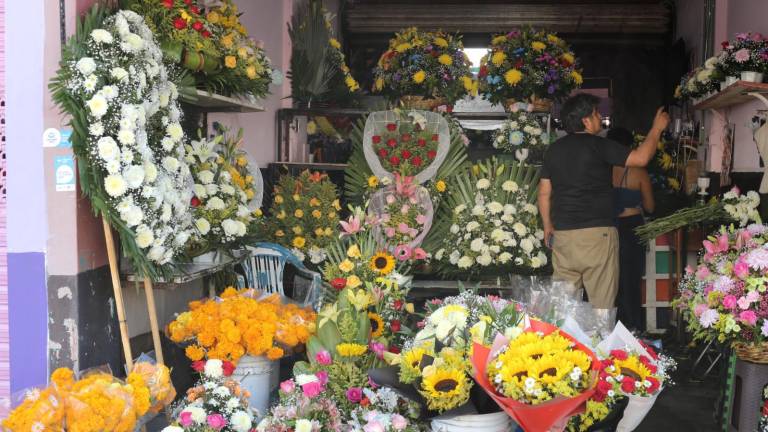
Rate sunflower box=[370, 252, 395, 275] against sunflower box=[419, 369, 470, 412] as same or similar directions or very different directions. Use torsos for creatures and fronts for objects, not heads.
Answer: same or similar directions

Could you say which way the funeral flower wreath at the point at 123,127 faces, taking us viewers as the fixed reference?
facing the viewer and to the right of the viewer

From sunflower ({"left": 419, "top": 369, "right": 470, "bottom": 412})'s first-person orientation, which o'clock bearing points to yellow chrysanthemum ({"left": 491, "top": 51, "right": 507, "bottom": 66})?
The yellow chrysanthemum is roughly at 6 o'clock from the sunflower.

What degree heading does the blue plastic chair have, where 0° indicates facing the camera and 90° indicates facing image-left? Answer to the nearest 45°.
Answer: approximately 315°

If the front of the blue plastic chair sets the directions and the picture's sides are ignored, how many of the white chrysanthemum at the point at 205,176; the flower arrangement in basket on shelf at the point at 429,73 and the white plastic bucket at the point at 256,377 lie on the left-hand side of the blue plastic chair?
1

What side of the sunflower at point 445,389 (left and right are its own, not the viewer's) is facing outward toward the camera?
front

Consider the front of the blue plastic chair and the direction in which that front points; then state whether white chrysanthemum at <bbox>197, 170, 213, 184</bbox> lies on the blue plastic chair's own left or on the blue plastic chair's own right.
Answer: on the blue plastic chair's own right

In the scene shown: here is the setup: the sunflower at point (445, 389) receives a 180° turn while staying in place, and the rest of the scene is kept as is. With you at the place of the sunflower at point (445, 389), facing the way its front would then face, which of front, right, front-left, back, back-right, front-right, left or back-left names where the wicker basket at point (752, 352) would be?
front-right

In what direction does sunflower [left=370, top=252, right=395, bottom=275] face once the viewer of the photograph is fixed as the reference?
facing the viewer

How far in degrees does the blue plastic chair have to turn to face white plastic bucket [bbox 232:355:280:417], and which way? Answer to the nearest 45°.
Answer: approximately 45° to its right

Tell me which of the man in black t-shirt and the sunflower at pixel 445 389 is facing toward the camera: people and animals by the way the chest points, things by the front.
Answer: the sunflower

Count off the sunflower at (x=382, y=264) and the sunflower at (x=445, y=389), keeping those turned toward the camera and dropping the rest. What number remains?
2

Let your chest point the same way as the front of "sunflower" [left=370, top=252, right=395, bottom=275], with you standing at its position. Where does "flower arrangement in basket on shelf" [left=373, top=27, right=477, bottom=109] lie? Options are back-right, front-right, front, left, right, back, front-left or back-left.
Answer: back

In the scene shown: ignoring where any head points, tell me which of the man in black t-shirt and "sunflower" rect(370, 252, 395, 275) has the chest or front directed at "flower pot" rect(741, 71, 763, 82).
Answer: the man in black t-shirt
